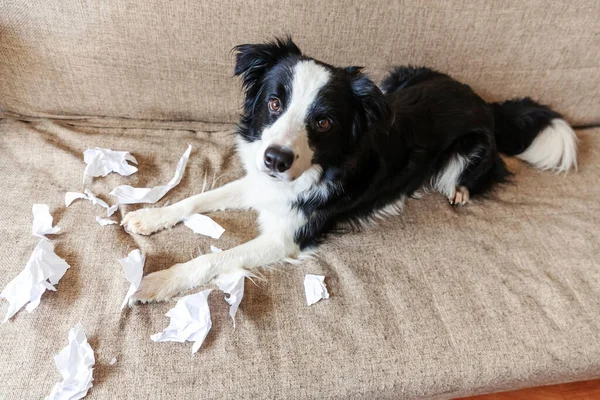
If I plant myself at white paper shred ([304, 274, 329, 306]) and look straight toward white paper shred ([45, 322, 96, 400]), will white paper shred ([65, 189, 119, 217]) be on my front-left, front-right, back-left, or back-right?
front-right

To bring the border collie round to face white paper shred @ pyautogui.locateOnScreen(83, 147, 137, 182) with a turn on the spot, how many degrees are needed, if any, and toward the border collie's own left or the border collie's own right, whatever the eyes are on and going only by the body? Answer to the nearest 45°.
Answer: approximately 45° to the border collie's own right

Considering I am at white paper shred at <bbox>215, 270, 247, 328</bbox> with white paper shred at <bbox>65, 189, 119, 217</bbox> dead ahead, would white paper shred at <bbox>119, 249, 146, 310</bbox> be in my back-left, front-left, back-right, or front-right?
front-left

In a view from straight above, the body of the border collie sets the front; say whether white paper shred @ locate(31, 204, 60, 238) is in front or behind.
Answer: in front

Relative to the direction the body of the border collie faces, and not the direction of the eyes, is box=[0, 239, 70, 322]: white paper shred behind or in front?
in front

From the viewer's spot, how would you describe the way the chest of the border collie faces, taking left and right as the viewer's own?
facing the viewer and to the left of the viewer

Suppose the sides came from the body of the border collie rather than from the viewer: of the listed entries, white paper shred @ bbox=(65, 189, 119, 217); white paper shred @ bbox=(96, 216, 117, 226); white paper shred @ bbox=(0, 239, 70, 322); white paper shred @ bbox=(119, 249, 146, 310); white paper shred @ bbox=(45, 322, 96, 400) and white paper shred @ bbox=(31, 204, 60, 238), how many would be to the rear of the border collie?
0

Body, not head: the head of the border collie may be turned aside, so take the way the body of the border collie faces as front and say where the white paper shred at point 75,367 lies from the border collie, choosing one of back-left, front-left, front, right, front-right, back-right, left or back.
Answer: front

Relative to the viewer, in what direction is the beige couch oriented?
toward the camera

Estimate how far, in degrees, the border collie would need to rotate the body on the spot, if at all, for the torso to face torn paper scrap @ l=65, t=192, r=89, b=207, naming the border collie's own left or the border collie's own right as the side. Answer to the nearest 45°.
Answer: approximately 45° to the border collie's own right
